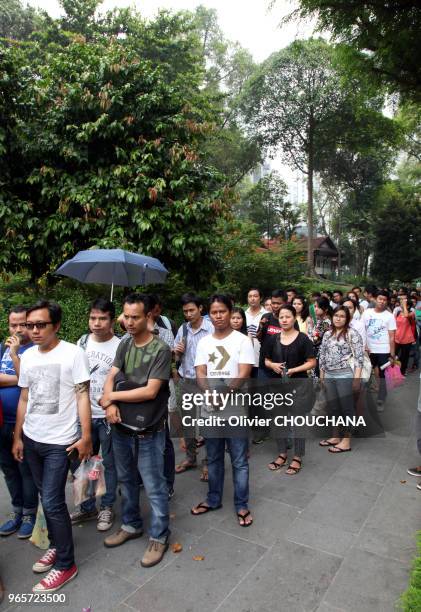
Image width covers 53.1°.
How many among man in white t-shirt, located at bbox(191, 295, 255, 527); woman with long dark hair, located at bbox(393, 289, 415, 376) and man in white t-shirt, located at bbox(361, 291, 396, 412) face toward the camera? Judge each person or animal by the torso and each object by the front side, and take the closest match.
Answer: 3

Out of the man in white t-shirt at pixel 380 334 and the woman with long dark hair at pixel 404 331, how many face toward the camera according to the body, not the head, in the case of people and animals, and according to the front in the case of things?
2

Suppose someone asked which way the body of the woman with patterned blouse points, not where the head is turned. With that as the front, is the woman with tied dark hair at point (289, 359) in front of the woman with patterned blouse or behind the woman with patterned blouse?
in front

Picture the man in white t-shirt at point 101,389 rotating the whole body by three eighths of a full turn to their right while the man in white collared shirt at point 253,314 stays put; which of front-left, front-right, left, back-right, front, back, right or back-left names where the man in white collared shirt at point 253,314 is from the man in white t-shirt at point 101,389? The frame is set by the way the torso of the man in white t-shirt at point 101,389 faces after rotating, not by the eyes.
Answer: front-right

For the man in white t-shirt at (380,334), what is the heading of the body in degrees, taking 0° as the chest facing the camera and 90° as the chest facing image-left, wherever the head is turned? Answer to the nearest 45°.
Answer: approximately 0°

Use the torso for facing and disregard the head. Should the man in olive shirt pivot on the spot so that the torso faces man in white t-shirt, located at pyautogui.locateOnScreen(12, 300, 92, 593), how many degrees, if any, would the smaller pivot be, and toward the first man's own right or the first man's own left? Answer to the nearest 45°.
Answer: approximately 45° to the first man's own right

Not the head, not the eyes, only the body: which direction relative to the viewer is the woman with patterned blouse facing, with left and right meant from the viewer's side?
facing the viewer and to the left of the viewer

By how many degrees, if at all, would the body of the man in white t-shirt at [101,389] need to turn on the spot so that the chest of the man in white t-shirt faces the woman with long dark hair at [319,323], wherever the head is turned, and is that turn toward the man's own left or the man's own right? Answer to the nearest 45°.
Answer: approximately 180°

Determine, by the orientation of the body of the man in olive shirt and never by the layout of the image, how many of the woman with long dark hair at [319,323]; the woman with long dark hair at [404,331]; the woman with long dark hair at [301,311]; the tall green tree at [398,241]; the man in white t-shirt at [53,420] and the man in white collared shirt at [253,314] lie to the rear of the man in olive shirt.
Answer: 5

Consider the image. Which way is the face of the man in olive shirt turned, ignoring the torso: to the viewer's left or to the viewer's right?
to the viewer's left
